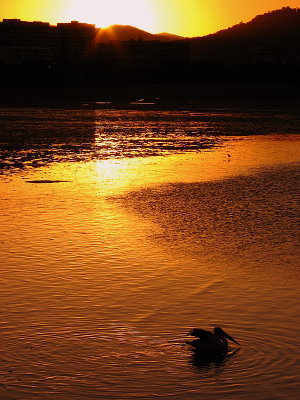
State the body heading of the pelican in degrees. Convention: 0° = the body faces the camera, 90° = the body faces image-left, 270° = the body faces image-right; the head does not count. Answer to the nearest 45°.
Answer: approximately 270°
